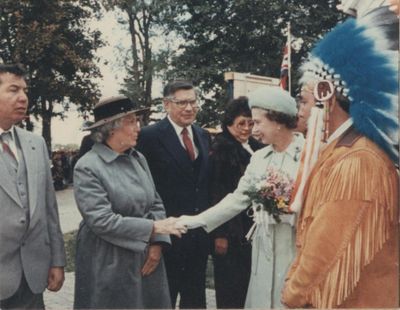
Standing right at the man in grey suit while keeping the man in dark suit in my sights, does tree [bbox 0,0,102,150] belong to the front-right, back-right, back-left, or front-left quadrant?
front-left

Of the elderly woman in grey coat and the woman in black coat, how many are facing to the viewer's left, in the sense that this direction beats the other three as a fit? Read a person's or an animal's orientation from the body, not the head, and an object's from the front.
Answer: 0

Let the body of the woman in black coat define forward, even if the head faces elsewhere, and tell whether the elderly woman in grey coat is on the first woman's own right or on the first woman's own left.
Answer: on the first woman's own right

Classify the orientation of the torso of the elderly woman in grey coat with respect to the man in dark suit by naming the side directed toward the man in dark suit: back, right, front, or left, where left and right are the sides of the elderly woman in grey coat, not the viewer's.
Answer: left

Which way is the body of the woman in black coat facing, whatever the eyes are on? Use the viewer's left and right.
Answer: facing the viewer and to the right of the viewer

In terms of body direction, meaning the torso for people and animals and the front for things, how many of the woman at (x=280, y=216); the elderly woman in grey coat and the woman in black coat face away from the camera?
0

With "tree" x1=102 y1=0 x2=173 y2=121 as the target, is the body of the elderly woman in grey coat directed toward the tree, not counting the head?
no

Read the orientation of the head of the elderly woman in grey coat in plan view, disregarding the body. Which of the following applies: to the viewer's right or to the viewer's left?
to the viewer's right

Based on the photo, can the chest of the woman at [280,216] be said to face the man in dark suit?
no

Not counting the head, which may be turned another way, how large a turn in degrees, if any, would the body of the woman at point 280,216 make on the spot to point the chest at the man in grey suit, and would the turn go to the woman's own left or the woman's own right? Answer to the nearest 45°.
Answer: approximately 45° to the woman's own right

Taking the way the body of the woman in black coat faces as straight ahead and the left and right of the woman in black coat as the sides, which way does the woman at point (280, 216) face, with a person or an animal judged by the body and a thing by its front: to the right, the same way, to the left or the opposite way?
to the right

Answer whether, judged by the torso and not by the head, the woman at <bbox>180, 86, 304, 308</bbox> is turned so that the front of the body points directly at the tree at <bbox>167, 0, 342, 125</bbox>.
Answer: no

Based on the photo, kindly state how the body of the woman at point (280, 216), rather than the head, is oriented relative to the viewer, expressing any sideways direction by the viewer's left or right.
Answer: facing the viewer and to the left of the viewer

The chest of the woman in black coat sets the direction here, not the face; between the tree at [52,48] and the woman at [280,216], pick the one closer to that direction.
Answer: the woman

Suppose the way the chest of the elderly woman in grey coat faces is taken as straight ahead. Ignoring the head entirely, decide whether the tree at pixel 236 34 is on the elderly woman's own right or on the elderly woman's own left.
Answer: on the elderly woman's own left

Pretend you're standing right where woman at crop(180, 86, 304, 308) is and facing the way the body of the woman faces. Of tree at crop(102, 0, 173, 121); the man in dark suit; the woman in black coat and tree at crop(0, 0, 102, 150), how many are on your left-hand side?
0

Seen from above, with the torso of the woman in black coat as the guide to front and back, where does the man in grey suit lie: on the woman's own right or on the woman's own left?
on the woman's own right
